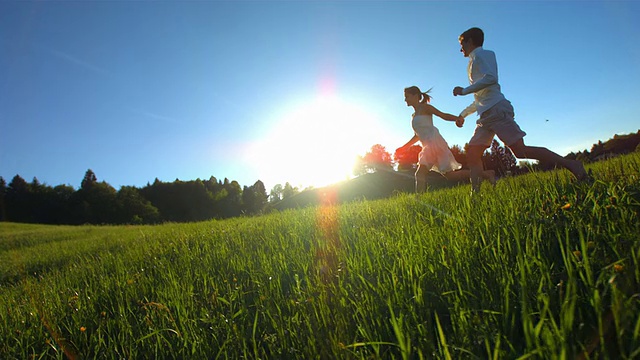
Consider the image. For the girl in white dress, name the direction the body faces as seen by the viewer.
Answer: to the viewer's left
